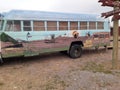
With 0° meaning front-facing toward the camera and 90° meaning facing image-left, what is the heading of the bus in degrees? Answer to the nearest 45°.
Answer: approximately 45°
